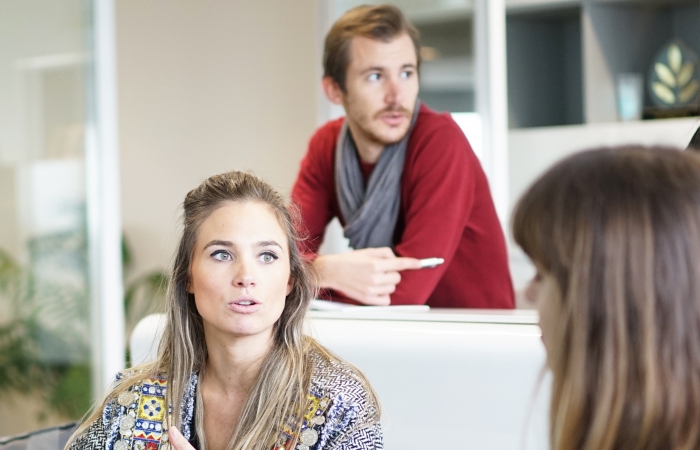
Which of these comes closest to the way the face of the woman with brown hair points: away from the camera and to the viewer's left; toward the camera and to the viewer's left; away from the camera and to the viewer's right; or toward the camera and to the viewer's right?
away from the camera and to the viewer's left

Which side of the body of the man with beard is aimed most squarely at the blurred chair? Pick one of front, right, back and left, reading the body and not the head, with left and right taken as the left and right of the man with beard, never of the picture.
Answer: front

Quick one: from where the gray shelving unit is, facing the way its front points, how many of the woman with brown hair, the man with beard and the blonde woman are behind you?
0

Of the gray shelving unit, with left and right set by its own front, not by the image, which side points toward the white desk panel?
front

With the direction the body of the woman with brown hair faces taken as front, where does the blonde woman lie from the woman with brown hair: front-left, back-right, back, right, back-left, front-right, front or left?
front

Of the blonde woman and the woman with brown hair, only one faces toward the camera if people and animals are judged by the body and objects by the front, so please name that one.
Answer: the blonde woman

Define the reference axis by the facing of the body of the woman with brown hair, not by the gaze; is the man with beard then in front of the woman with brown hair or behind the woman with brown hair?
in front

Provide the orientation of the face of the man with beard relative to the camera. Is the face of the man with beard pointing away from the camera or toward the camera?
toward the camera

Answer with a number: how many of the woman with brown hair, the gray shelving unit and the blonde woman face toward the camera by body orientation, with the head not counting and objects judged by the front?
2

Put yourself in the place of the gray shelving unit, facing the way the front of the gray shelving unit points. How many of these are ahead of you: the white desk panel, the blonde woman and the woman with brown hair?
3

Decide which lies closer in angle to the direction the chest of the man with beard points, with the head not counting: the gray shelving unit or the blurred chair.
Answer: the blurred chair

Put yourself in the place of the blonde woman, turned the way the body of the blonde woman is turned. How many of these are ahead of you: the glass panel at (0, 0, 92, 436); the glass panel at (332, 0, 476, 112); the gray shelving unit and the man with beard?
0

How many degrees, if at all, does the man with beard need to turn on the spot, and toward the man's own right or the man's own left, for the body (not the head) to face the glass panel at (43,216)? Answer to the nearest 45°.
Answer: approximately 90° to the man's own right

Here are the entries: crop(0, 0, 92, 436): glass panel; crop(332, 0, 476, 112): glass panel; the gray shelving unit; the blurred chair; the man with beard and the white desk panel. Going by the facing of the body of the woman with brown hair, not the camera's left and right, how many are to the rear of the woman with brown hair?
0

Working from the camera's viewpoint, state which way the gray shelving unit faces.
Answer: facing the viewer

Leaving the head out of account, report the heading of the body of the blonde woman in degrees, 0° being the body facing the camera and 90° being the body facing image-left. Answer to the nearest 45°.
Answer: approximately 0°

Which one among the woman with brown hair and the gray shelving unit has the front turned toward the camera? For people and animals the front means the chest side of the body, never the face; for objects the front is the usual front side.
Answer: the gray shelving unit

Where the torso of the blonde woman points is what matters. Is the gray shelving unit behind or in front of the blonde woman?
behind

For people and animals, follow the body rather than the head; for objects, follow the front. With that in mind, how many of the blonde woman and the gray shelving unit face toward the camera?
2
